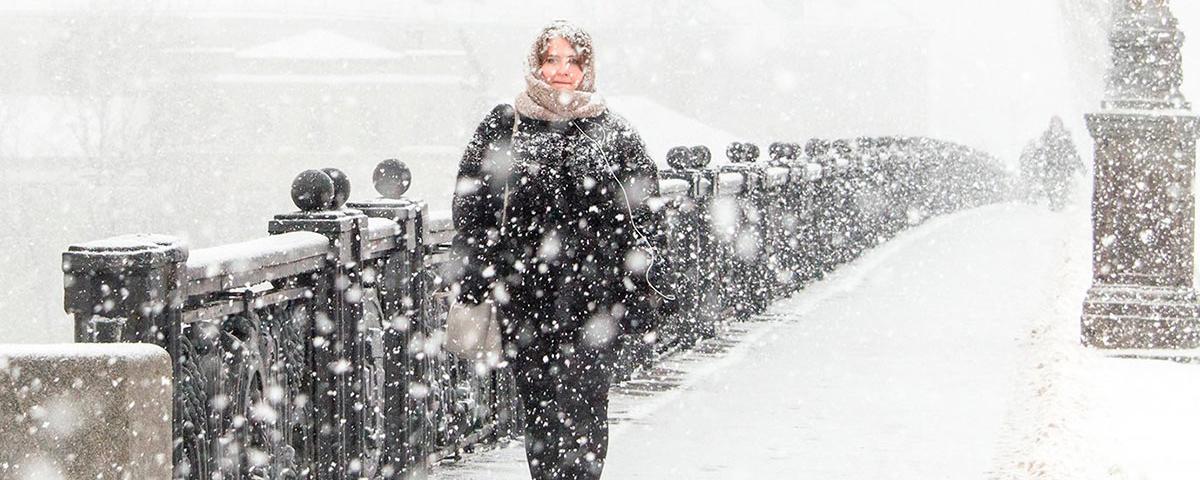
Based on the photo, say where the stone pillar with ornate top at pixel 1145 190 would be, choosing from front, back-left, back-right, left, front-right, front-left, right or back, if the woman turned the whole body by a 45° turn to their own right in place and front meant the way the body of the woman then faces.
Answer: back

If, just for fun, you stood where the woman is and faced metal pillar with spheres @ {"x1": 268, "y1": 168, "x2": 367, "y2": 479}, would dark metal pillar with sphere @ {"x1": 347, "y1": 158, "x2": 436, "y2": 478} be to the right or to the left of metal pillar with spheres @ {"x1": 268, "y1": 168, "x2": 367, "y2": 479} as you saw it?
right

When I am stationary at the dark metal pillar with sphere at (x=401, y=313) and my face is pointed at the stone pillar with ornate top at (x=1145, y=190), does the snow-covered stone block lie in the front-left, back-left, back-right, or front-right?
back-right

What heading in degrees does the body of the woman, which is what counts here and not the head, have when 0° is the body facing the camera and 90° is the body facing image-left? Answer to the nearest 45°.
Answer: approximately 0°

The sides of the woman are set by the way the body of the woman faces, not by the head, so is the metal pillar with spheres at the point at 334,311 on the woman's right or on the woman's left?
on the woman's right
